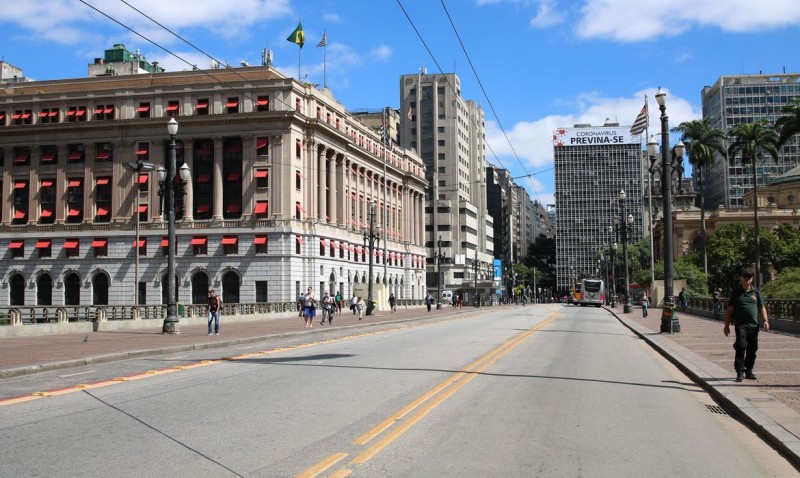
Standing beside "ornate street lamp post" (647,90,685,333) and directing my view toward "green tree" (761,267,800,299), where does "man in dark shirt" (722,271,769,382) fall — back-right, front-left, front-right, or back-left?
back-right

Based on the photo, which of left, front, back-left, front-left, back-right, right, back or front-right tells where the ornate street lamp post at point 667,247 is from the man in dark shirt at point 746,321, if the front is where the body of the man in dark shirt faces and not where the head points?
back

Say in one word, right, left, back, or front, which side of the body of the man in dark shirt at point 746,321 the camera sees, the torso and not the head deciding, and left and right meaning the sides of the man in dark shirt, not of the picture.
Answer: front

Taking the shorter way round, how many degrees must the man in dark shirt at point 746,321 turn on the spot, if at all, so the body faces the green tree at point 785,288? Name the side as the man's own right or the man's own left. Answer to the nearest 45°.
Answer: approximately 180°
